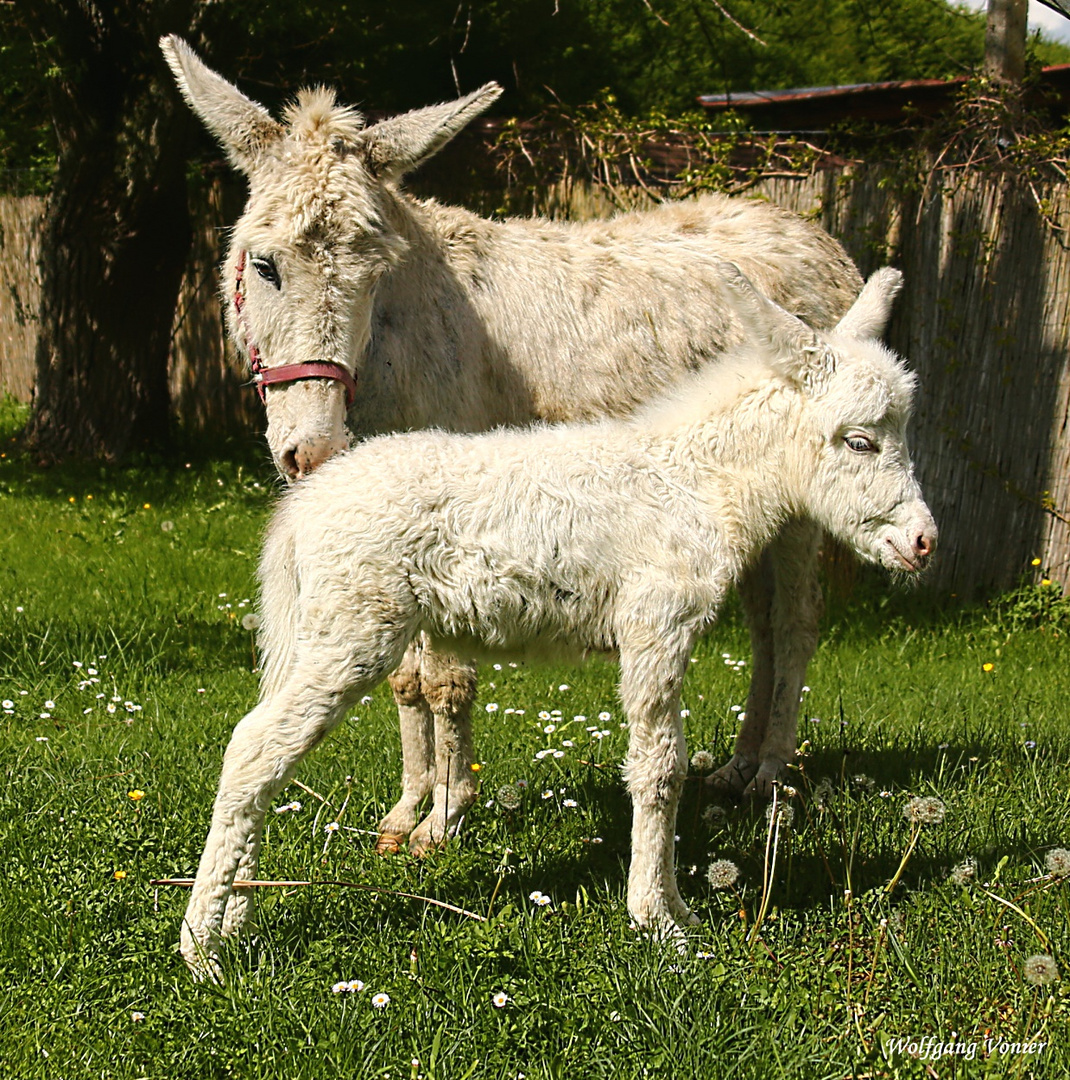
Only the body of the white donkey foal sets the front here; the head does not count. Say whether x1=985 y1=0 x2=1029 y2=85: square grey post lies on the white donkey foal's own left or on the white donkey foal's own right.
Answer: on the white donkey foal's own left

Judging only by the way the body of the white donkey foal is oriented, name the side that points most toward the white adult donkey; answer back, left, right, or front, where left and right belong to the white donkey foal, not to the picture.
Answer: left

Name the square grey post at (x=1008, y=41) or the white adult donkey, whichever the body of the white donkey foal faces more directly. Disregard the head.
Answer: the square grey post

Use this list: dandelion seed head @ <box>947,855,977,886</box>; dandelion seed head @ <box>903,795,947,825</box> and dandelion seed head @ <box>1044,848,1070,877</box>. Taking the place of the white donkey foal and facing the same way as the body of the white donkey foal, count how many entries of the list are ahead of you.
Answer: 3

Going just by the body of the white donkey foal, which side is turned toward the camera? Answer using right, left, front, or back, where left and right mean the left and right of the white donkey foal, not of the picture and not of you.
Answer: right

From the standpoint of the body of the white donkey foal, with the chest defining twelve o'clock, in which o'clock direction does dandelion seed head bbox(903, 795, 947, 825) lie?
The dandelion seed head is roughly at 12 o'clock from the white donkey foal.

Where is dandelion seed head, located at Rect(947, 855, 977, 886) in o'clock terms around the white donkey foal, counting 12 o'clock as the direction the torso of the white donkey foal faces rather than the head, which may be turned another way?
The dandelion seed head is roughly at 12 o'clock from the white donkey foal.
